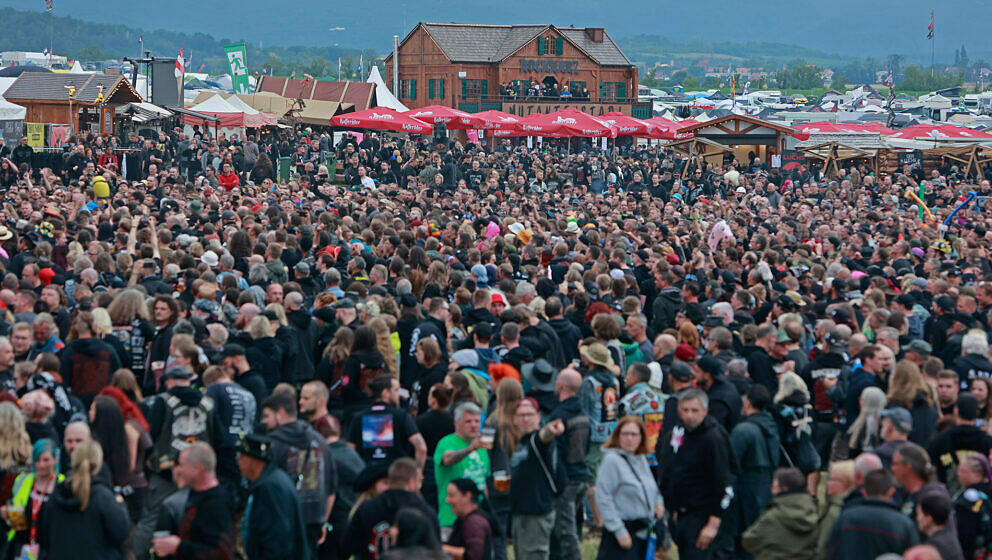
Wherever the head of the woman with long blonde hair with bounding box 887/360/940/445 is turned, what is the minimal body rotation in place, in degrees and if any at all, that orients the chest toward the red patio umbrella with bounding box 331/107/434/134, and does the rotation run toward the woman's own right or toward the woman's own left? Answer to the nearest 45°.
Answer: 0° — they already face it

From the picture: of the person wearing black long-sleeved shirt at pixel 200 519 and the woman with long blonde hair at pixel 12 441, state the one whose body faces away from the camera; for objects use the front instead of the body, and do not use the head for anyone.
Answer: the woman with long blonde hair

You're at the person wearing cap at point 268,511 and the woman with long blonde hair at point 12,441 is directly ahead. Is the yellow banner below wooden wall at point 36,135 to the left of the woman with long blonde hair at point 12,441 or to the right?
right

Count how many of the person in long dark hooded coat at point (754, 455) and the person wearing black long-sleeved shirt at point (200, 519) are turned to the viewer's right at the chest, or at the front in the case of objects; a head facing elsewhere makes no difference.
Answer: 0

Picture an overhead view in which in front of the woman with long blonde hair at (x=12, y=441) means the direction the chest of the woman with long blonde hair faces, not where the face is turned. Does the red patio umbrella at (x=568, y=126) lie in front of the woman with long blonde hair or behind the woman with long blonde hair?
in front

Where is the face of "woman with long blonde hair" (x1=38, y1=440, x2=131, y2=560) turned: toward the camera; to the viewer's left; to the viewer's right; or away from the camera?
away from the camera

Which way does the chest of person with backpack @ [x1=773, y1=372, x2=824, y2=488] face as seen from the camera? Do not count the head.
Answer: away from the camera

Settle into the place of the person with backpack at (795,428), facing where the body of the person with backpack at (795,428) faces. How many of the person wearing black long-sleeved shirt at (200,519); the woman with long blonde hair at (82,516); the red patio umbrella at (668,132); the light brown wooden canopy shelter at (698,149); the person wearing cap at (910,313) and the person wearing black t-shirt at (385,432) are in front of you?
3

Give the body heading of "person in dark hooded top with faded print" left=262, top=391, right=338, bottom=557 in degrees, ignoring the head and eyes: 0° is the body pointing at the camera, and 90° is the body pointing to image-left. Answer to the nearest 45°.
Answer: approximately 135°
